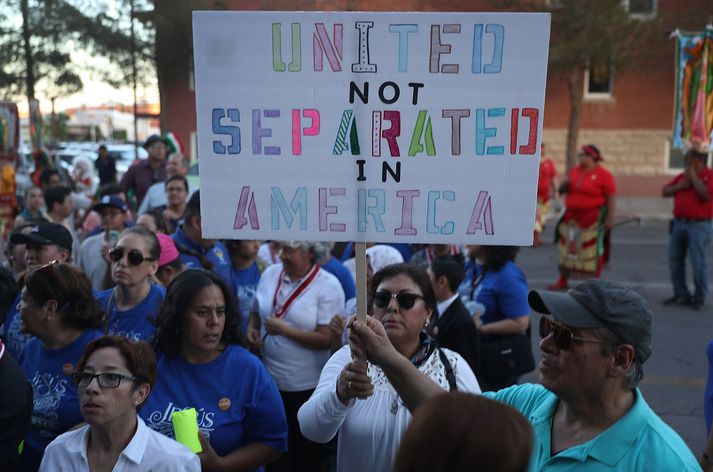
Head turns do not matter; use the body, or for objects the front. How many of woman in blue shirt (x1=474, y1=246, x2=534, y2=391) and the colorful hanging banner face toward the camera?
1

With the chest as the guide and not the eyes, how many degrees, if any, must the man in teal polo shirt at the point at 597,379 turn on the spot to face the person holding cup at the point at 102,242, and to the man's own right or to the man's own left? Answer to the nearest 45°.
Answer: approximately 90° to the man's own right

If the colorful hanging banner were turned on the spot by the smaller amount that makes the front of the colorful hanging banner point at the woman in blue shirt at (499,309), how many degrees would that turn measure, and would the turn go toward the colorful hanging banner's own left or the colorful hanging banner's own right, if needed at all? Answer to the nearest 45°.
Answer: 0° — it already faces them

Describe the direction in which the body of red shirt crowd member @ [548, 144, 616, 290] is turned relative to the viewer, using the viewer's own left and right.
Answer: facing the viewer and to the left of the viewer

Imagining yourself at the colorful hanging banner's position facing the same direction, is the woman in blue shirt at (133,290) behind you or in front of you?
in front

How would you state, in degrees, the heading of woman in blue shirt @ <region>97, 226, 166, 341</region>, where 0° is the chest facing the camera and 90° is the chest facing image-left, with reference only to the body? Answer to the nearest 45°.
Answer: approximately 45°
